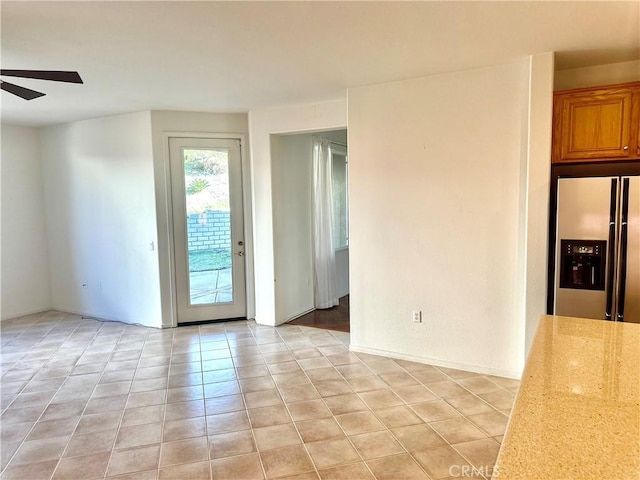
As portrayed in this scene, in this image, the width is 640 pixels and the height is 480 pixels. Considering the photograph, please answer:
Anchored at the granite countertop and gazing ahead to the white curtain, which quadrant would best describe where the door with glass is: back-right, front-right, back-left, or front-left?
front-left

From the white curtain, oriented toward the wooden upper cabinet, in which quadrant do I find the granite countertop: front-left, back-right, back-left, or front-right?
front-right

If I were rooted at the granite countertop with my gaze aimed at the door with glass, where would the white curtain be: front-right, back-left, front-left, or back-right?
front-right

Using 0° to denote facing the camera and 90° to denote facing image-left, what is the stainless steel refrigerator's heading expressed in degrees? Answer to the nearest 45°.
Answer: approximately 0°

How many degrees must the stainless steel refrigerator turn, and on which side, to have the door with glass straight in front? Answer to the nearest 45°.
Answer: approximately 90° to its right

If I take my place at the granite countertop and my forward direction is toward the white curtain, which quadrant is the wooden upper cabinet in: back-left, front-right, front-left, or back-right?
front-right

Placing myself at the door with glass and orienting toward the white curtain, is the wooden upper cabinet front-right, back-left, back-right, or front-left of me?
front-right

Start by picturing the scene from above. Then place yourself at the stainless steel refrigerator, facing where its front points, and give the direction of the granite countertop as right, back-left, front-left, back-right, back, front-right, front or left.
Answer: front

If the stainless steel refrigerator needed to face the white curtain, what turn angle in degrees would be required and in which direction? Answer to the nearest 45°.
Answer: approximately 90° to its right
